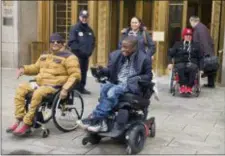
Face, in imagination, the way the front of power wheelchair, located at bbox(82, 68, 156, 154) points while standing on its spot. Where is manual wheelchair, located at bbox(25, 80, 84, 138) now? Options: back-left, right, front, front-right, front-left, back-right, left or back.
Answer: right

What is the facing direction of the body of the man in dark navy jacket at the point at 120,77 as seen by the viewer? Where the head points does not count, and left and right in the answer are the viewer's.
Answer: facing the viewer and to the left of the viewer

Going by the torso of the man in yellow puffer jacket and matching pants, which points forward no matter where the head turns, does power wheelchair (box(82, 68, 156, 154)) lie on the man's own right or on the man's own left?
on the man's own left

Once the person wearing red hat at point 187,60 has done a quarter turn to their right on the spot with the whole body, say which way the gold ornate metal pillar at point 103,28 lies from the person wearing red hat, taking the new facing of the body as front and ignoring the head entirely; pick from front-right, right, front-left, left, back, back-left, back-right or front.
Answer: front-right

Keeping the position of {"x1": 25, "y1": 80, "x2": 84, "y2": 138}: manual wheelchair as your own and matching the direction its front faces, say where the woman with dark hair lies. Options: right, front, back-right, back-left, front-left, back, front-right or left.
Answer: back

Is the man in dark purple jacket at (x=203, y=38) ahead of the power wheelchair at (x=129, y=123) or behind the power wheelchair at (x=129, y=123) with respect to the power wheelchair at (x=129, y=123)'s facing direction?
behind

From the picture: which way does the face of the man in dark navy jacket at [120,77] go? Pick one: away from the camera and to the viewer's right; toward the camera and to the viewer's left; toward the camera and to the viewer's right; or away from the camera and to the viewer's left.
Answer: toward the camera and to the viewer's left

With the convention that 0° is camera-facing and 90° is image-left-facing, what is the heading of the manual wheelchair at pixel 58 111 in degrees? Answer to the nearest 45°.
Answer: approximately 45°

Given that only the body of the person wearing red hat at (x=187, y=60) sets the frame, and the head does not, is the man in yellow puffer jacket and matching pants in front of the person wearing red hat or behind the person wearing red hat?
in front

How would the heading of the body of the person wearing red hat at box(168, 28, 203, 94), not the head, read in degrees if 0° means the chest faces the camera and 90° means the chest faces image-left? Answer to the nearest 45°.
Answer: approximately 0°

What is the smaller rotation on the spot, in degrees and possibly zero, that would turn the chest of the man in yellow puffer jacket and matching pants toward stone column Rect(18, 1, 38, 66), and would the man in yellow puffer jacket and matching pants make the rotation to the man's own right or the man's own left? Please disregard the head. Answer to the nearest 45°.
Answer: approximately 135° to the man's own right

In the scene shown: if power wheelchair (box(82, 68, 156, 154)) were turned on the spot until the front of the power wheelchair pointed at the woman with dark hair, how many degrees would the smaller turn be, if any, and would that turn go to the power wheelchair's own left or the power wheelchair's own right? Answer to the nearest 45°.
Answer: approximately 135° to the power wheelchair's own right

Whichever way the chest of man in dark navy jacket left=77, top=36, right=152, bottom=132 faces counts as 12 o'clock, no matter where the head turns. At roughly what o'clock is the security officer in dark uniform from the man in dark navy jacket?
The security officer in dark uniform is roughly at 4 o'clock from the man in dark navy jacket.

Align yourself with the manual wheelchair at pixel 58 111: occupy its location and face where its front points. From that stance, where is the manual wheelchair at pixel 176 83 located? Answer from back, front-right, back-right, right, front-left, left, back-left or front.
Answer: back
